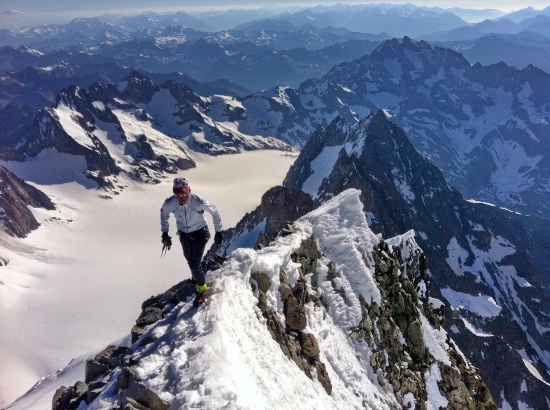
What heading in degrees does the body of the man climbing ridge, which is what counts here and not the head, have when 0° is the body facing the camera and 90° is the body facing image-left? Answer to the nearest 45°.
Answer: approximately 0°
